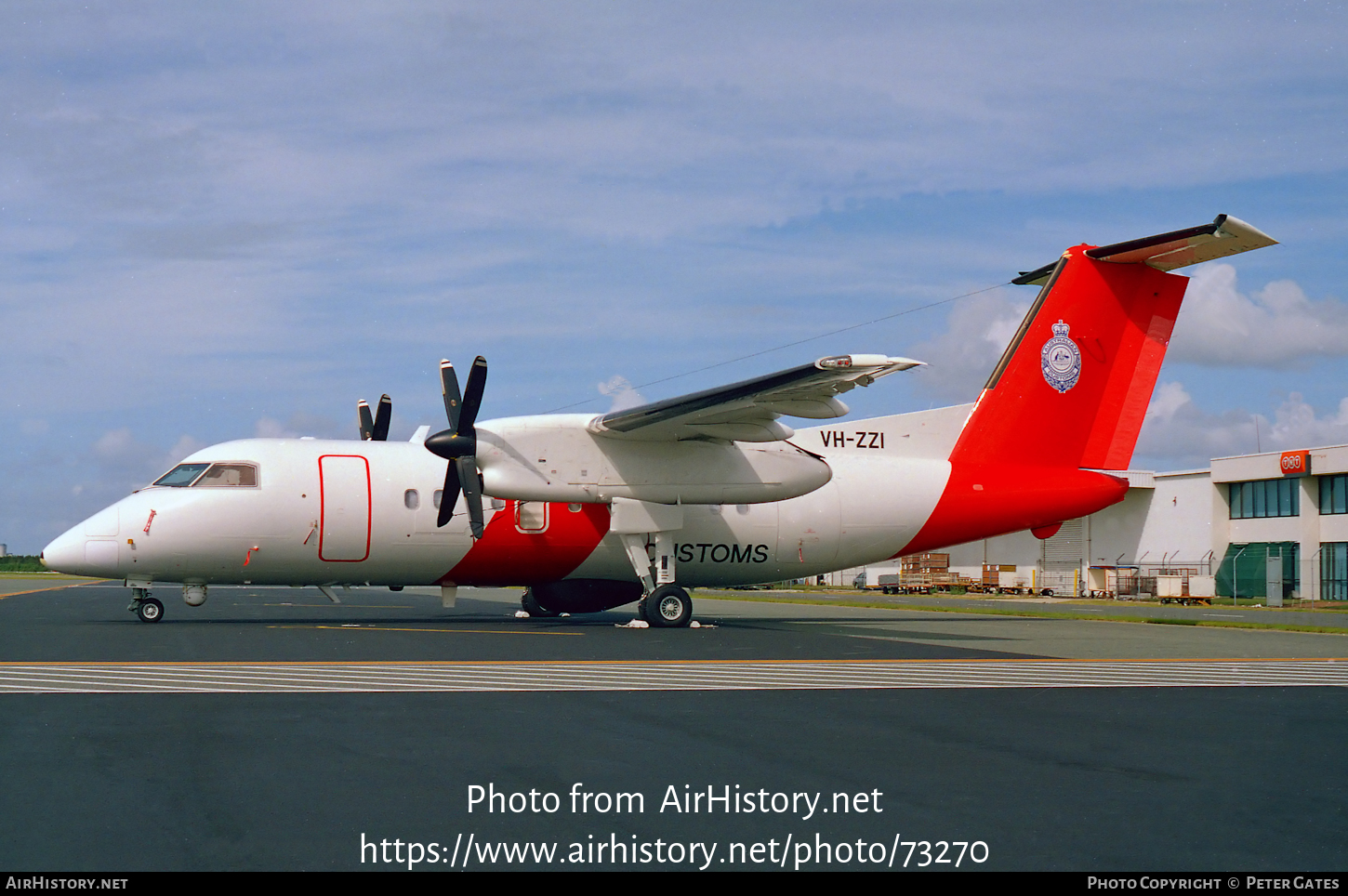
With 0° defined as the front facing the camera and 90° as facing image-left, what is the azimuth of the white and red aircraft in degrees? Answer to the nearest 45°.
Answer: approximately 90°
